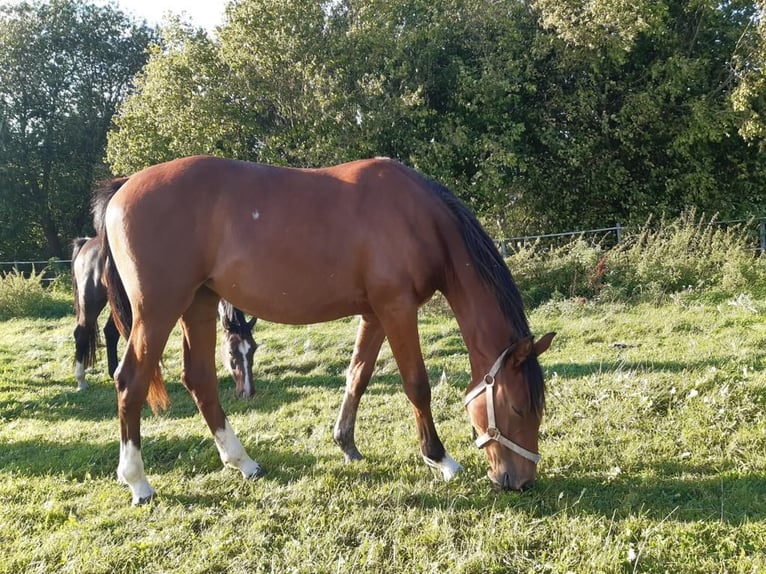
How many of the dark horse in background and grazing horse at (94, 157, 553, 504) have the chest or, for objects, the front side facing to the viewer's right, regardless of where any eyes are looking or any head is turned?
2

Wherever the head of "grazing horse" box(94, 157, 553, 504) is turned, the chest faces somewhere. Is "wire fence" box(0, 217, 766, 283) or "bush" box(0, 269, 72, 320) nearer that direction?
the wire fence

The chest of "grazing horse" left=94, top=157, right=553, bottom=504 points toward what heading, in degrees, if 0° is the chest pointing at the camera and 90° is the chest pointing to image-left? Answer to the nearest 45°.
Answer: approximately 270°

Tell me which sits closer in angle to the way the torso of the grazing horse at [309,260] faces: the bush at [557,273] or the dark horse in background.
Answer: the bush

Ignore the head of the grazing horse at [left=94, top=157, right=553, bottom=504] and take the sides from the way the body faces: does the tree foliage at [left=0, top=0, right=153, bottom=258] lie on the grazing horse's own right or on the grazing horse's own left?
on the grazing horse's own left

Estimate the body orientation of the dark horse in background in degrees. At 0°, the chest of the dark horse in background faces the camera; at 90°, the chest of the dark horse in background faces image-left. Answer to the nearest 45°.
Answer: approximately 270°
